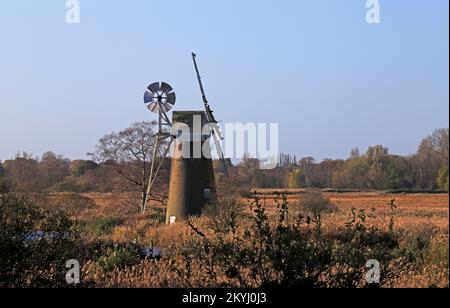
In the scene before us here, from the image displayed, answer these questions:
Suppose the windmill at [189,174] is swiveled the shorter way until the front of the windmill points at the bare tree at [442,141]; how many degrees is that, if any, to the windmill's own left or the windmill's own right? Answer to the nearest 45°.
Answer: approximately 45° to the windmill's own left

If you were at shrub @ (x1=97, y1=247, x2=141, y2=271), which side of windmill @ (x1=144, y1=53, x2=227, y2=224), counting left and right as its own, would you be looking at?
right

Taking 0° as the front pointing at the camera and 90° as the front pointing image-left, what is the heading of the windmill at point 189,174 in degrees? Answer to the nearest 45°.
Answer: approximately 270°

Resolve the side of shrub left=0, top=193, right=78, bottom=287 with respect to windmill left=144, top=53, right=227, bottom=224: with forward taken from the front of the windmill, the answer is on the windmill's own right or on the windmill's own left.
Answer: on the windmill's own right

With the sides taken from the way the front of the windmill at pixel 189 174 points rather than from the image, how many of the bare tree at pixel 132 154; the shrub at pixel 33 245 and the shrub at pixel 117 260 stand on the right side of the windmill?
2

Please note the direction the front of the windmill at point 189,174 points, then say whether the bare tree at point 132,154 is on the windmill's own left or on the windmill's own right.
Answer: on the windmill's own left

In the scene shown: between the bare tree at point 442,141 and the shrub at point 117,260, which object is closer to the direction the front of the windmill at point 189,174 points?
the bare tree
